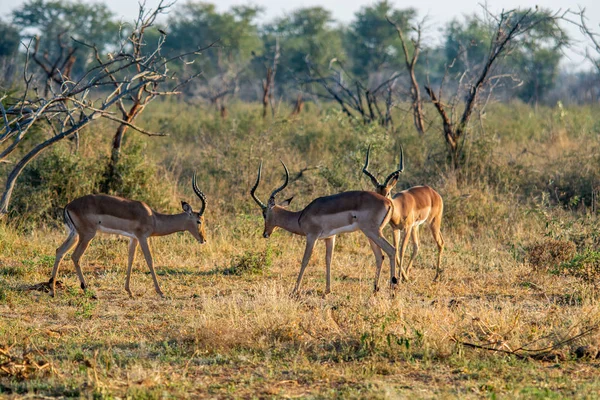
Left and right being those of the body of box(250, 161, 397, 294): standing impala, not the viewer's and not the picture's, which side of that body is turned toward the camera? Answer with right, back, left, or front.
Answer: left

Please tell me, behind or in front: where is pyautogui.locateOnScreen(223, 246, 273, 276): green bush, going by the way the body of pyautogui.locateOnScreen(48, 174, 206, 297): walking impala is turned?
in front

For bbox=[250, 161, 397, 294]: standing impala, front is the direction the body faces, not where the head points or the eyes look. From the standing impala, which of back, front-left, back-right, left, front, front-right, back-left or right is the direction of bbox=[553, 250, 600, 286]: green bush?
back

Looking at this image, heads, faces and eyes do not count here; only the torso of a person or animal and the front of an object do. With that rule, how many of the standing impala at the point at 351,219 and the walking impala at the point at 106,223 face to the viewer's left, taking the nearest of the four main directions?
1

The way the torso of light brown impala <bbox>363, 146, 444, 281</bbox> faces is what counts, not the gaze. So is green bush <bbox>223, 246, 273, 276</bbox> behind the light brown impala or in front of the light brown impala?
in front

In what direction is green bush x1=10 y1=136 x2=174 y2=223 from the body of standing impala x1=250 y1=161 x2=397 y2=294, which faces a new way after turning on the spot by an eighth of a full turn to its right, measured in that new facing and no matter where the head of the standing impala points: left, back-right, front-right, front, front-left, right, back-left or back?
front

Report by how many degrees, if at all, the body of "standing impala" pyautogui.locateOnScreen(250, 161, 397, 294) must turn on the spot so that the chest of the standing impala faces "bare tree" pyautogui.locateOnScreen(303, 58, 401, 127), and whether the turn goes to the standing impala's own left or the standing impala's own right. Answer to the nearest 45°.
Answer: approximately 90° to the standing impala's own right

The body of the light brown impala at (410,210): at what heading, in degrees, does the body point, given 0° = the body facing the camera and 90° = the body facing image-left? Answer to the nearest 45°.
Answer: approximately 45°

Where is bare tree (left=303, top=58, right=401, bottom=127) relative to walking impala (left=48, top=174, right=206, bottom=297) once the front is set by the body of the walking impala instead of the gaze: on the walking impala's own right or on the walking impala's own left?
on the walking impala's own left

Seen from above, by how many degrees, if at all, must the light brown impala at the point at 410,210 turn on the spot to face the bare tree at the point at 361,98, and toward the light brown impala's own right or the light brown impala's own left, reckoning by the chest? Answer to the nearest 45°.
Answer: approximately 135° to the light brown impala's own right

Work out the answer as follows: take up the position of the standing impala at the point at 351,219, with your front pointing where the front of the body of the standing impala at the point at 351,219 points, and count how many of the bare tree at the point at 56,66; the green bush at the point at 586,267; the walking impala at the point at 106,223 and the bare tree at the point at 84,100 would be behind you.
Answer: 1

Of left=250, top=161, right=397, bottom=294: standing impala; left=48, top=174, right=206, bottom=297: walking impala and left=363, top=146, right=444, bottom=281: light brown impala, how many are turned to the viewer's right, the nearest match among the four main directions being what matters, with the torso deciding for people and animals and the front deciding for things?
1

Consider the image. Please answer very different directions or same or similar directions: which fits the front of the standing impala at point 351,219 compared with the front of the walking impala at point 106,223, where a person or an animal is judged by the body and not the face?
very different directions

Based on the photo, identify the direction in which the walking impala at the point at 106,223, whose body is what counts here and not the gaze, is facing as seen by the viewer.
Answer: to the viewer's right
